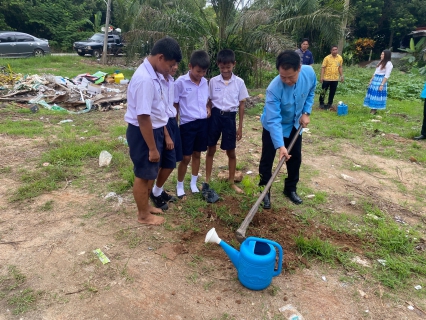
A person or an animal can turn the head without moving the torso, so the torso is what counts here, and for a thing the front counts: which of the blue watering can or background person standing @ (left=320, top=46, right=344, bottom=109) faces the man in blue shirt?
the background person standing

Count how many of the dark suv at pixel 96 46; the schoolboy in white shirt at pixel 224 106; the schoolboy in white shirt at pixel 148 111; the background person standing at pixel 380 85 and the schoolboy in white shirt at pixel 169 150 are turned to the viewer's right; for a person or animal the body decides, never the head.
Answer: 2

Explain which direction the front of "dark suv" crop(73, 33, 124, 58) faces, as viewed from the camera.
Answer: facing the viewer and to the left of the viewer

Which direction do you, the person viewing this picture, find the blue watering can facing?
facing to the left of the viewer

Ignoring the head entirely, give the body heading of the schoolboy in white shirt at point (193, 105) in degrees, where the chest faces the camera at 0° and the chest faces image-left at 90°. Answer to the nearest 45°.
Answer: approximately 315°

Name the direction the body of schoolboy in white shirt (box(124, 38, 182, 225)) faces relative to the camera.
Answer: to the viewer's right

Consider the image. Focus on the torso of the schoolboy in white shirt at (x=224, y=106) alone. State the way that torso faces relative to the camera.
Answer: toward the camera

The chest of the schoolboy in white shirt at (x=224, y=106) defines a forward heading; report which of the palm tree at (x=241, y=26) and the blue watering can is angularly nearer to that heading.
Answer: the blue watering can

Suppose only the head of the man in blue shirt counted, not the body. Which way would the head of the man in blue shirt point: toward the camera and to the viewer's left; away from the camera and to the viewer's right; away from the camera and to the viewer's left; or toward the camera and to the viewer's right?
toward the camera and to the viewer's left

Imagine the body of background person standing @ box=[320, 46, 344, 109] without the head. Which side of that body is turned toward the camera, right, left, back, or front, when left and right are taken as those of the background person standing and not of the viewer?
front

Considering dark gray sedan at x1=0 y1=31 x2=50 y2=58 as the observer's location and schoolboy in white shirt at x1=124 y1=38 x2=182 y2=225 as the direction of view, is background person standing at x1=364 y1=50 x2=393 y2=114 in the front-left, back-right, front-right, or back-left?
front-left

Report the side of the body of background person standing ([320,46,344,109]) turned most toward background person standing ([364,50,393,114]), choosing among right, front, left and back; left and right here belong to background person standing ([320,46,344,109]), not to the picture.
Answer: left
